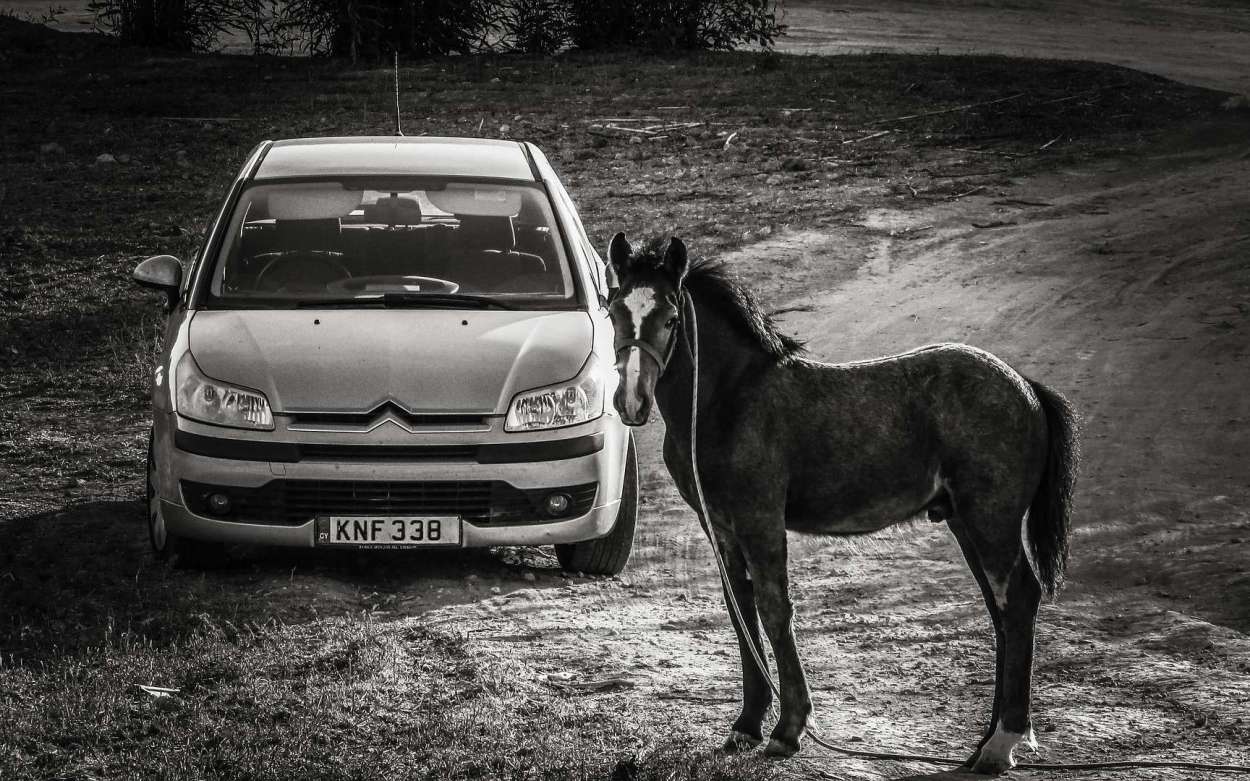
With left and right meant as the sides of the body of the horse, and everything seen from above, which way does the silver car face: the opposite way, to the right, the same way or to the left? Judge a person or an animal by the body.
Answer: to the left

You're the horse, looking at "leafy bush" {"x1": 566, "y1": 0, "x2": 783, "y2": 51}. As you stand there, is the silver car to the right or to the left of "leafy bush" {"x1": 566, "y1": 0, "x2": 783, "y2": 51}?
left

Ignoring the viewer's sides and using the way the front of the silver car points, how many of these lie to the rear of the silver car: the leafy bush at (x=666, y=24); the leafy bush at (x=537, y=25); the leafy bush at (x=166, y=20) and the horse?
3

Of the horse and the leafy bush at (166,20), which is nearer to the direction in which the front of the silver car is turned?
the horse

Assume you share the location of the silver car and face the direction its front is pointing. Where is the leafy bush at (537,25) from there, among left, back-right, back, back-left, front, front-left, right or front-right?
back

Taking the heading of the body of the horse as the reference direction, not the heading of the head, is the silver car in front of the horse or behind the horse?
in front

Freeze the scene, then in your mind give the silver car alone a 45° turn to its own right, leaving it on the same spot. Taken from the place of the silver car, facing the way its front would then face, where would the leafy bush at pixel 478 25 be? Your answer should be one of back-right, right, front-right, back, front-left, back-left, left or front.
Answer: back-right

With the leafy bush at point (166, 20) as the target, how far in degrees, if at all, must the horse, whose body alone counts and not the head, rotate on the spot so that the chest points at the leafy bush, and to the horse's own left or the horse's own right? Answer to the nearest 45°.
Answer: approximately 45° to the horse's own right

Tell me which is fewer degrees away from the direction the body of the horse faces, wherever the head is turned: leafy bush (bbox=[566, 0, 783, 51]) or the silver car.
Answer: the silver car

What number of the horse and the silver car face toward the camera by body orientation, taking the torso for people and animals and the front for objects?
1

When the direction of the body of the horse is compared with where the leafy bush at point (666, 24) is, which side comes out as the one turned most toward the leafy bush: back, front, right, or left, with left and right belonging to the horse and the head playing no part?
right

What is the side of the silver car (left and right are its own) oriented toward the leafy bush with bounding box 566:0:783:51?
back

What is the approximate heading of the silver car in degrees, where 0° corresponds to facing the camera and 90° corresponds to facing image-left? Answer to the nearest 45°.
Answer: approximately 0°

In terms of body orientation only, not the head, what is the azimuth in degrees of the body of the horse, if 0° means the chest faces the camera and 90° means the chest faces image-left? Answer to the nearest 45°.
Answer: approximately 90°

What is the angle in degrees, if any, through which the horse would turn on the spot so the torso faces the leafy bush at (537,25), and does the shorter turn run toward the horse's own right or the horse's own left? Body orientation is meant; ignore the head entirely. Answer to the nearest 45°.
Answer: approximately 90° to the horse's own right
